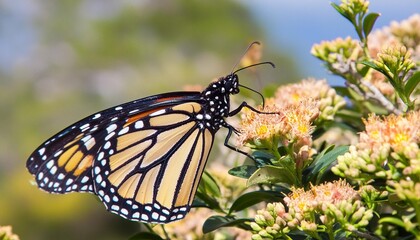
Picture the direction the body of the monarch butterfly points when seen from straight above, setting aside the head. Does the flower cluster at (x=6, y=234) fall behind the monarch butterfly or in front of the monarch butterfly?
behind

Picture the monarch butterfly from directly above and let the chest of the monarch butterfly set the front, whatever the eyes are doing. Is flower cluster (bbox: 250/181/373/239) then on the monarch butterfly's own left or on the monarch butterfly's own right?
on the monarch butterfly's own right

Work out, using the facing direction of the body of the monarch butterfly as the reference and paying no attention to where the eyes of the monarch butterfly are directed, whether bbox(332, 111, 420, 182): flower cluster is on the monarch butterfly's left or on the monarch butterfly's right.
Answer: on the monarch butterfly's right

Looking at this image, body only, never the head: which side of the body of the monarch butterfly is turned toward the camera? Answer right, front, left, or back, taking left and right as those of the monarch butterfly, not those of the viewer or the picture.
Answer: right

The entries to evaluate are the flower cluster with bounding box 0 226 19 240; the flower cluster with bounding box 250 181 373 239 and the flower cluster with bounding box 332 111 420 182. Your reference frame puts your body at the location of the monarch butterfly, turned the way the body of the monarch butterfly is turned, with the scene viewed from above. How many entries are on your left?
0
